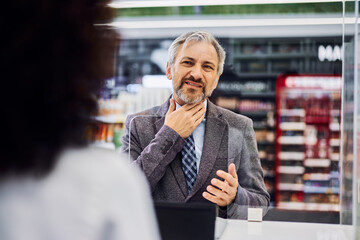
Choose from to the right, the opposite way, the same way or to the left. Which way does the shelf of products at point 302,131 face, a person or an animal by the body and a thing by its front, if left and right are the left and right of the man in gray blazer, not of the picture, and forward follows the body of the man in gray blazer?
the same way

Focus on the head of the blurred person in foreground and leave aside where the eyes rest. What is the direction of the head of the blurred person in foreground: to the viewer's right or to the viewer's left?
to the viewer's right

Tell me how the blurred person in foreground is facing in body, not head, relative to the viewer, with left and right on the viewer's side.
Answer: facing away from the viewer and to the right of the viewer

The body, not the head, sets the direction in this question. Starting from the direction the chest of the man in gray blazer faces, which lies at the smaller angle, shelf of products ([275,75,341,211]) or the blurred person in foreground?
the blurred person in foreground

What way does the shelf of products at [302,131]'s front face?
toward the camera

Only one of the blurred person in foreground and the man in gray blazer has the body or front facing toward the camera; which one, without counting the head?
the man in gray blazer

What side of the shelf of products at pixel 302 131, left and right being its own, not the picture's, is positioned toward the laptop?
front

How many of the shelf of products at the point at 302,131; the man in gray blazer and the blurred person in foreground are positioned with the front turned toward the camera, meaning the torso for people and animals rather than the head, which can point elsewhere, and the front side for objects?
2

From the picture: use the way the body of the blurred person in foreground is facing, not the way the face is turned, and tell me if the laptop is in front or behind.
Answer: in front

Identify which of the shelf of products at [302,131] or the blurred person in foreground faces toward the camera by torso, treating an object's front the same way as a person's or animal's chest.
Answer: the shelf of products

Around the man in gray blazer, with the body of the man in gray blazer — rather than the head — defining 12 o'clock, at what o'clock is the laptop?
The laptop is roughly at 12 o'clock from the man in gray blazer.

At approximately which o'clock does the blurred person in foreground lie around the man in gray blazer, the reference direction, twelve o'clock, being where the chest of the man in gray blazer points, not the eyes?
The blurred person in foreground is roughly at 12 o'clock from the man in gray blazer.

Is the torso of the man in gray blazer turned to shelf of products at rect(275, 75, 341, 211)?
no

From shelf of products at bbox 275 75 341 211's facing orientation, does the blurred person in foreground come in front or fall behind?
in front
